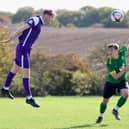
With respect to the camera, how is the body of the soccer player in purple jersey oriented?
to the viewer's right

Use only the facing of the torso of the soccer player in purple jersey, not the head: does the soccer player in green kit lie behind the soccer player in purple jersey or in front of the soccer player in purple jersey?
in front
